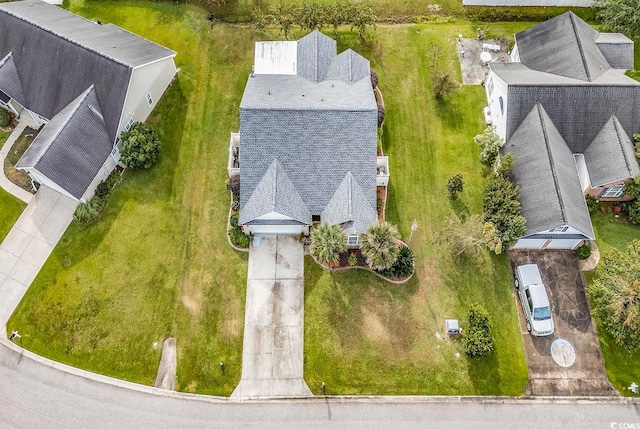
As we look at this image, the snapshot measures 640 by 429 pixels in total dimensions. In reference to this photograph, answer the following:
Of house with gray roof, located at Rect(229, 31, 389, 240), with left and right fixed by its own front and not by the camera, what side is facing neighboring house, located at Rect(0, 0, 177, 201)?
right

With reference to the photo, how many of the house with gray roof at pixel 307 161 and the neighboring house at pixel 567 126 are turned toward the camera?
2

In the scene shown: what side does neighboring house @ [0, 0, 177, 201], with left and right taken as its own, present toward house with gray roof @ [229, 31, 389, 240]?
left

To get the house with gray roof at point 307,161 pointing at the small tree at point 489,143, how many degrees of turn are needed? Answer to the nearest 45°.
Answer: approximately 90° to its left

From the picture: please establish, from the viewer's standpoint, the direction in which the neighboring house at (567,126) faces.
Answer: facing the viewer

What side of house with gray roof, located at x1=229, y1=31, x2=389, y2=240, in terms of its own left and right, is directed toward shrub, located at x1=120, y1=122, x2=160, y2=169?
right

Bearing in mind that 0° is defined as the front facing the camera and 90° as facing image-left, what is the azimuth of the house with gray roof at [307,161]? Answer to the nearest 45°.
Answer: approximately 0°

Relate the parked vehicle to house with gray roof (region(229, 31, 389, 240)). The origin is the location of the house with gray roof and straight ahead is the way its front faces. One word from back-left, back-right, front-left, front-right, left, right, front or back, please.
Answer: left

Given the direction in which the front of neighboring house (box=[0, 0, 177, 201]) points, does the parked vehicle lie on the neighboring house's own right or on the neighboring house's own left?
on the neighboring house's own left

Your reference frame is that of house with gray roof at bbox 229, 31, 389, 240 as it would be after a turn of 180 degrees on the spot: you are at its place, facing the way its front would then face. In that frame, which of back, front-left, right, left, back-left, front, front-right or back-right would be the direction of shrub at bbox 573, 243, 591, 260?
right
